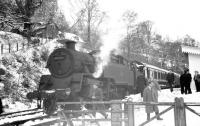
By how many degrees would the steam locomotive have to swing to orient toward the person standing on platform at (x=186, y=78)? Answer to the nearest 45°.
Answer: approximately 180°

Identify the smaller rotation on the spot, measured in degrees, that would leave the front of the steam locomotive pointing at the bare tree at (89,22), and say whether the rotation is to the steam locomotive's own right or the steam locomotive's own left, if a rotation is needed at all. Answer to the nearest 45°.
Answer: approximately 135° to the steam locomotive's own right

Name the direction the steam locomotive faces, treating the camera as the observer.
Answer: facing the viewer and to the left of the viewer

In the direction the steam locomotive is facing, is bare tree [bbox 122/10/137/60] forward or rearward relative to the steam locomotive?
rearward
